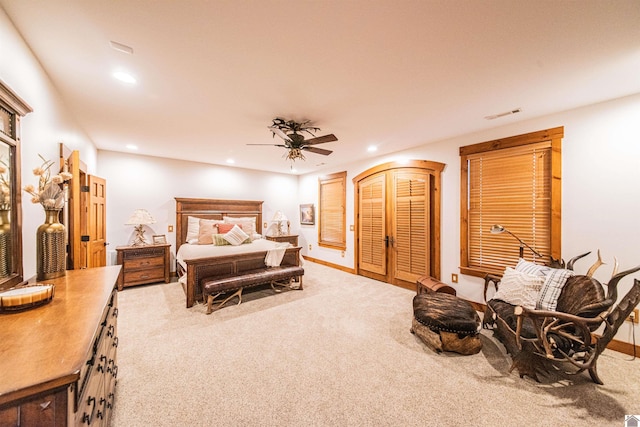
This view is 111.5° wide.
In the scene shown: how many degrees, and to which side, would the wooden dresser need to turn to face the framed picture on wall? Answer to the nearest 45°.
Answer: approximately 45° to its left

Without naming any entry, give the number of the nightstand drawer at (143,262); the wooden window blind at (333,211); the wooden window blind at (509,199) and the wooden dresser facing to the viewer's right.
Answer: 1

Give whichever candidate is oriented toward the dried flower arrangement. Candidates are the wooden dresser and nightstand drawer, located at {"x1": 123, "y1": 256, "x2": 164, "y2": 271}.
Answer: the nightstand drawer

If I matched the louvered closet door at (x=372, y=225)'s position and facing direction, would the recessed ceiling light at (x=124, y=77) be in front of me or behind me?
in front

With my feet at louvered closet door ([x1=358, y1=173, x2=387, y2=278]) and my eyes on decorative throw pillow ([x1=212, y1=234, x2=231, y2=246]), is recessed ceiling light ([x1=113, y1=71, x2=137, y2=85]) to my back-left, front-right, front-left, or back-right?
front-left

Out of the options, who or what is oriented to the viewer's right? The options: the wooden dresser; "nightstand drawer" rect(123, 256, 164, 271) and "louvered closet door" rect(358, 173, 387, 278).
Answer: the wooden dresser

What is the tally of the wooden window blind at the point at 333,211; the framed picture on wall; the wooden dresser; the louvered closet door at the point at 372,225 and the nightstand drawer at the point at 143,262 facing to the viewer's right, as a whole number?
1

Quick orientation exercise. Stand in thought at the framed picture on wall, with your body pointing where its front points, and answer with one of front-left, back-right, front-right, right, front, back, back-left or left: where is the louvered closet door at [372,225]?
left

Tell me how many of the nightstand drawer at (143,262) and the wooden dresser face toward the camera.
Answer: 1

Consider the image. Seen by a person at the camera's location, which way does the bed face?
facing the viewer and to the right of the viewer

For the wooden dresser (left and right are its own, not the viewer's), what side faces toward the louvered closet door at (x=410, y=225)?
front

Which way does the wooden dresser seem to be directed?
to the viewer's right

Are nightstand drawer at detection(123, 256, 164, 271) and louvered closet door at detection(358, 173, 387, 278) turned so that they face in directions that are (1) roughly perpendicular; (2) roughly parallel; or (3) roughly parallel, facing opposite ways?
roughly perpendicular

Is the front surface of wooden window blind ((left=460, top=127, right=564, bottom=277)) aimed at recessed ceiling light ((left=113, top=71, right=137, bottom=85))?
yes

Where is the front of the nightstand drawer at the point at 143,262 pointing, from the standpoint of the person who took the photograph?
facing the viewer

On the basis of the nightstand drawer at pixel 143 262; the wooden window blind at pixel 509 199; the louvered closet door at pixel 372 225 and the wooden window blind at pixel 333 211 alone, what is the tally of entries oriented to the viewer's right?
0

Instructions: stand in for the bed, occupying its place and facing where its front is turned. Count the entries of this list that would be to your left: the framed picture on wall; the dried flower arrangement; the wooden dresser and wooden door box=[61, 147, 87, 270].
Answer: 1

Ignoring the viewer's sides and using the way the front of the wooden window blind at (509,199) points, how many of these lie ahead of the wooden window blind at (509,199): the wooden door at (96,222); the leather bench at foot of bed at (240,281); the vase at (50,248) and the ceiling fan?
4
